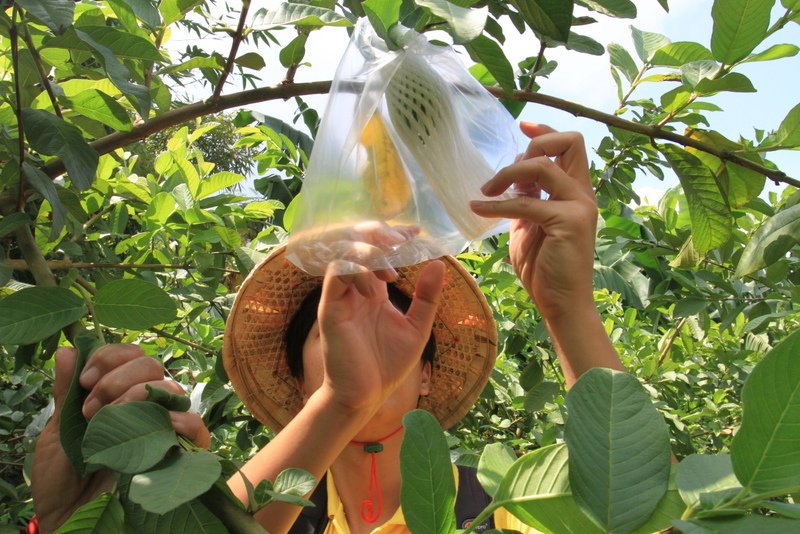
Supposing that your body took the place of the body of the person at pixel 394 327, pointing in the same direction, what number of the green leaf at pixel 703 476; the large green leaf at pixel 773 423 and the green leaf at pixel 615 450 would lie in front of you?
3

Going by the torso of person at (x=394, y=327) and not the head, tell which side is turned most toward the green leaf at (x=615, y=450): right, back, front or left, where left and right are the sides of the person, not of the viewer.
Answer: front

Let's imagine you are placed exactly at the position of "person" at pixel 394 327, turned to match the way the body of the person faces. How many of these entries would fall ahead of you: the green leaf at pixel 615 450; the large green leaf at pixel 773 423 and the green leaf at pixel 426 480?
3

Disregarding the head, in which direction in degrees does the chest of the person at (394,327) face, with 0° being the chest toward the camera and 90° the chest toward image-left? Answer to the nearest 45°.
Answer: approximately 0°
